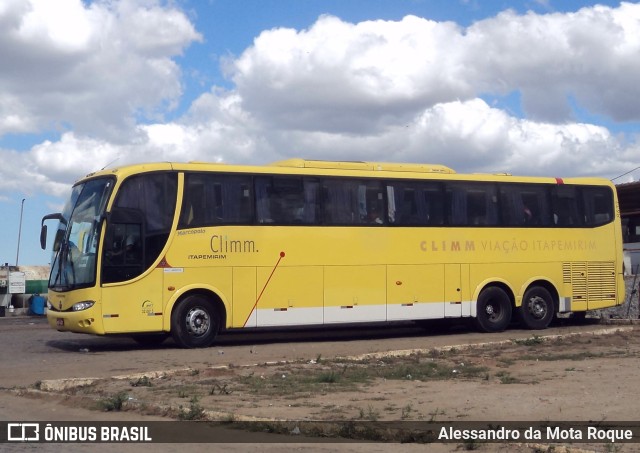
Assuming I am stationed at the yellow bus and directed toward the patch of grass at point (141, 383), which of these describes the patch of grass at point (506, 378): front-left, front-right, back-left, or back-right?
front-left

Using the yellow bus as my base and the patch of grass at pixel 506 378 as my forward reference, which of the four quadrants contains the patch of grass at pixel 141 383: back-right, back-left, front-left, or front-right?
front-right

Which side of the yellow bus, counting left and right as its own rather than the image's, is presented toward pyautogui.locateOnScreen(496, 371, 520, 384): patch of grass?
left

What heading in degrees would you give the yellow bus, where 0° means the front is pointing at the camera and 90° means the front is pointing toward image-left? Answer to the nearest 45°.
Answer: approximately 45°

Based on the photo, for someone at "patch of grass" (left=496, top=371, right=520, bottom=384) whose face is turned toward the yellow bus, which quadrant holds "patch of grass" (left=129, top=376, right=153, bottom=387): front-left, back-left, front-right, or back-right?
front-left

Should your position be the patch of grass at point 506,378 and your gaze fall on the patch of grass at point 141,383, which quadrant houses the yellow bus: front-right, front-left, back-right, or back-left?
front-right

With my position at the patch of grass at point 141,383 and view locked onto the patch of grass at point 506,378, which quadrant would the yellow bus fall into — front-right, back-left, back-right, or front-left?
front-left

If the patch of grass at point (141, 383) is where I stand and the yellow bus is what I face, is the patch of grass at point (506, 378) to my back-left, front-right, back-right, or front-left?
front-right

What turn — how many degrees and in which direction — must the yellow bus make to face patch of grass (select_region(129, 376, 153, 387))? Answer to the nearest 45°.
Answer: approximately 45° to its left
